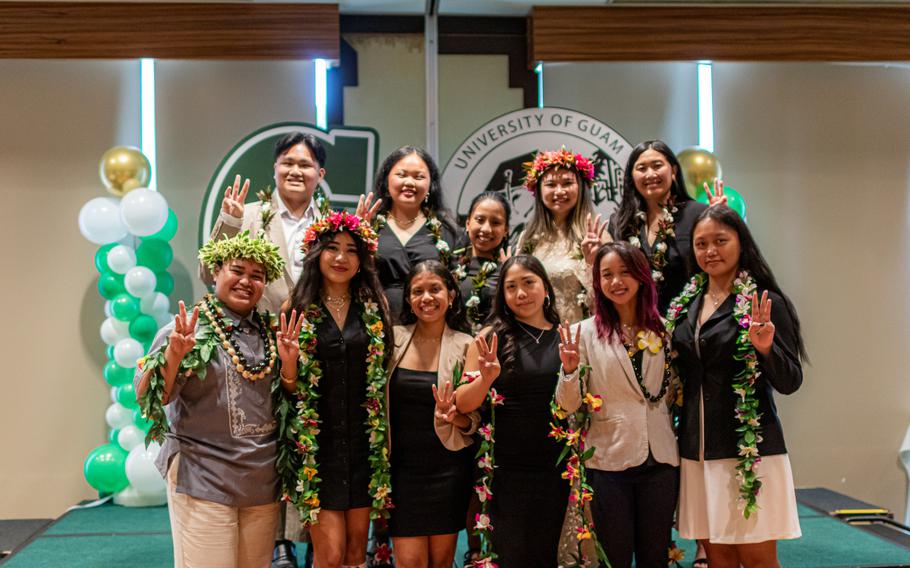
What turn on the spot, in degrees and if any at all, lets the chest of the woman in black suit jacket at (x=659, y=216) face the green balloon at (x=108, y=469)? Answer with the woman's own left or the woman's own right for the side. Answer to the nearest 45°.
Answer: approximately 90° to the woman's own right

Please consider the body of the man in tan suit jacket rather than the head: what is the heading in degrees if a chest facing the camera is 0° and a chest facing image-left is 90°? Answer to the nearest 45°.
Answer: approximately 0°

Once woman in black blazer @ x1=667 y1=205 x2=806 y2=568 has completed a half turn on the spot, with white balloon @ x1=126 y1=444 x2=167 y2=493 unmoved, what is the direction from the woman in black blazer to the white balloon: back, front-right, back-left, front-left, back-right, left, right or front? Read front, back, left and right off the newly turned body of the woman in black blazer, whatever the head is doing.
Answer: back-left

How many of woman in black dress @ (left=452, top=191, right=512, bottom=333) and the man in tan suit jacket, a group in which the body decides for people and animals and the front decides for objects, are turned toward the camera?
2

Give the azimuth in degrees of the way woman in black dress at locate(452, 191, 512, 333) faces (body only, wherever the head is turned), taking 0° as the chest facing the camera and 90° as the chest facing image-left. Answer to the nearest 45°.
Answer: approximately 0°

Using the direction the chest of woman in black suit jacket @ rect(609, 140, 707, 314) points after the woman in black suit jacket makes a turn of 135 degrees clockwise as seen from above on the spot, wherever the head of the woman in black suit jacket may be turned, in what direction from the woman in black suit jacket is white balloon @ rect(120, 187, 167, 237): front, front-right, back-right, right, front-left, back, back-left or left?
front-left

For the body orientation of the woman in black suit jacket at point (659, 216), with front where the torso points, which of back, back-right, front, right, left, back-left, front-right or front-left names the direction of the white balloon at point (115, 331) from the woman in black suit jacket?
right

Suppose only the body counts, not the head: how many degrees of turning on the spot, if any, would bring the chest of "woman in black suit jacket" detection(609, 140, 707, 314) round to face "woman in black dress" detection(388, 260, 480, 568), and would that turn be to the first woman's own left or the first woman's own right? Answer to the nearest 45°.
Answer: approximately 45° to the first woman's own right
